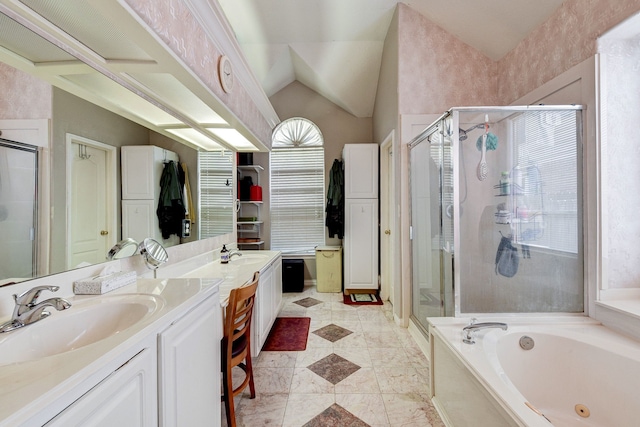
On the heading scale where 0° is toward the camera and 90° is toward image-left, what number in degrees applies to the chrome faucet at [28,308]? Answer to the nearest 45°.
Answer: approximately 315°

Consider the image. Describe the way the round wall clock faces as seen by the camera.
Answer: facing to the right of the viewer

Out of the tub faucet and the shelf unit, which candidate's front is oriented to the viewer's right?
the tub faucet

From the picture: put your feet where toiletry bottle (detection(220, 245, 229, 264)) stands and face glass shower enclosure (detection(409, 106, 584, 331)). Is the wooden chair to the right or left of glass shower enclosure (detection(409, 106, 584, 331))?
right

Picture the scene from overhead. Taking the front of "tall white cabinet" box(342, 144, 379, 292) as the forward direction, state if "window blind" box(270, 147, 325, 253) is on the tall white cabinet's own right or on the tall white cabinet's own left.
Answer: on the tall white cabinet's own right

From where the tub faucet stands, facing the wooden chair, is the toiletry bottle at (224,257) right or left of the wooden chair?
right

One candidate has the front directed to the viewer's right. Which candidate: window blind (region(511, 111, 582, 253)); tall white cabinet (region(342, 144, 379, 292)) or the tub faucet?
the tub faucet

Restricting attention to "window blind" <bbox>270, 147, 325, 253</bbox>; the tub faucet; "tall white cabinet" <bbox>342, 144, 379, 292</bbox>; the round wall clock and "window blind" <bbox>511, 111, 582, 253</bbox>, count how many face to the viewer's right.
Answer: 2

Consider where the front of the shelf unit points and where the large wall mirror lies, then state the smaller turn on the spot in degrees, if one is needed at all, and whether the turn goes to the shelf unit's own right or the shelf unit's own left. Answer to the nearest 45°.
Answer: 0° — it already faces it
